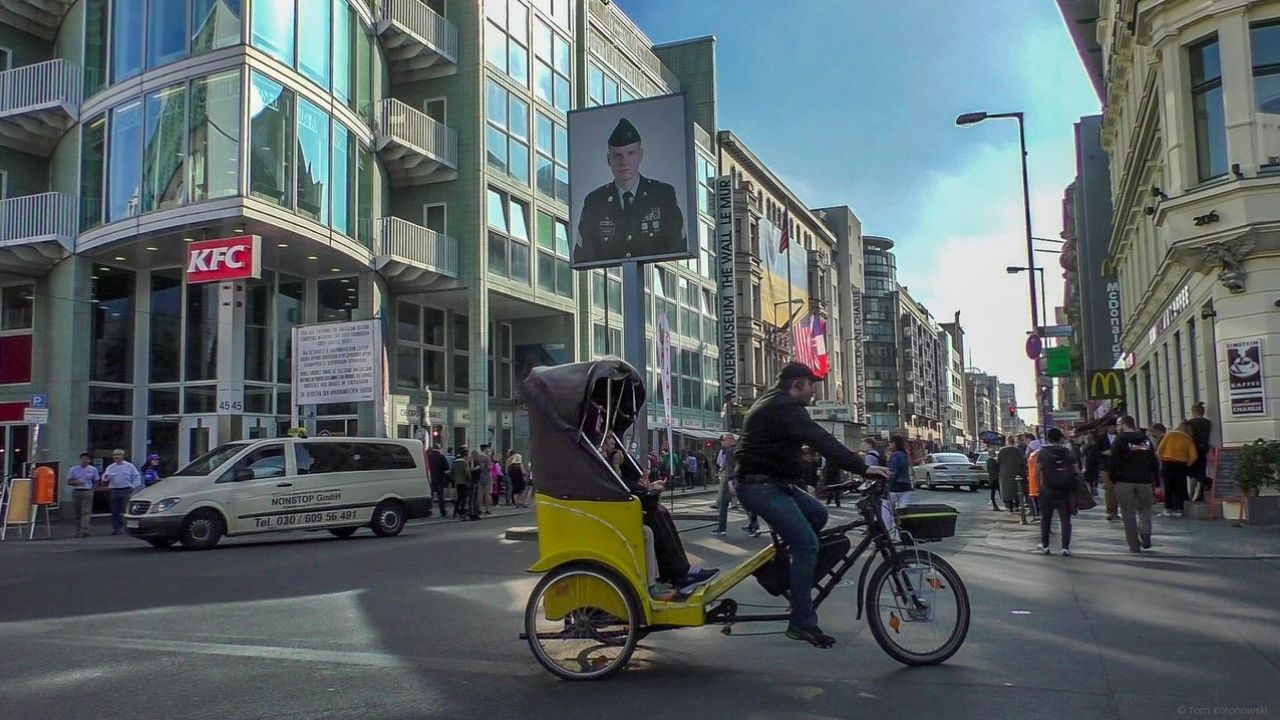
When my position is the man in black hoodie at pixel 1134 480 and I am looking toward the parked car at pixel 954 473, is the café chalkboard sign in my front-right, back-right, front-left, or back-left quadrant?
front-right

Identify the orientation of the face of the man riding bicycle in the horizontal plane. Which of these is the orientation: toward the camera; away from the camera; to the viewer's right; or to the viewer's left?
to the viewer's right

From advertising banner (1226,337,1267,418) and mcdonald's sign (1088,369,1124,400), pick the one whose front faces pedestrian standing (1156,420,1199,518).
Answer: the mcdonald's sign

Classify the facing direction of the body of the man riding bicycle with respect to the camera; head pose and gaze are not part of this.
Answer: to the viewer's right

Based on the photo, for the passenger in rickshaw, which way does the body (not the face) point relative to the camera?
to the viewer's right

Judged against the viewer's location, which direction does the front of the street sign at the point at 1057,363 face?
facing the viewer

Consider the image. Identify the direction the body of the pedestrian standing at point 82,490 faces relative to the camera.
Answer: toward the camera

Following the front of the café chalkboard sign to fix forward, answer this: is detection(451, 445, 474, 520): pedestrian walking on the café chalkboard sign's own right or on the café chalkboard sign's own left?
on the café chalkboard sign's own right

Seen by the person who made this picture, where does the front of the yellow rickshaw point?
facing to the right of the viewer

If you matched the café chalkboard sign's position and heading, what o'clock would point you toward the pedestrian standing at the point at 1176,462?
The pedestrian standing is roughly at 5 o'clock from the café chalkboard sign.

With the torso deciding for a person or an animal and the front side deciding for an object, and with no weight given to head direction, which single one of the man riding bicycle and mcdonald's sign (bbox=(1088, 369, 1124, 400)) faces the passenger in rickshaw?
the mcdonald's sign

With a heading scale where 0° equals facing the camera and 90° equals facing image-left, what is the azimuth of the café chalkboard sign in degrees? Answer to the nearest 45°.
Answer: approximately 0°

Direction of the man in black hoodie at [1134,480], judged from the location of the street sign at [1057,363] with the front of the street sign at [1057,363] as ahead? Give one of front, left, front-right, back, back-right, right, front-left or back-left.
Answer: front

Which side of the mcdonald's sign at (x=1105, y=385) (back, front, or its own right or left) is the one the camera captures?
front

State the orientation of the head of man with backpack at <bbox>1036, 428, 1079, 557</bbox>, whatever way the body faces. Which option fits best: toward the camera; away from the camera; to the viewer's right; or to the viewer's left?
away from the camera

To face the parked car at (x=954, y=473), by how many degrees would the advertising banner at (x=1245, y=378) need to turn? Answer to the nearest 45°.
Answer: approximately 135° to its right

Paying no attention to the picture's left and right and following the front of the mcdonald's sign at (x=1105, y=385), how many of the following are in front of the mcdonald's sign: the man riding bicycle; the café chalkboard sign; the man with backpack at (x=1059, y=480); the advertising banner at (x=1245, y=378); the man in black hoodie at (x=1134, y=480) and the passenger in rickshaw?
6
